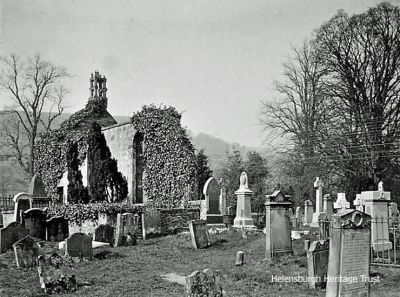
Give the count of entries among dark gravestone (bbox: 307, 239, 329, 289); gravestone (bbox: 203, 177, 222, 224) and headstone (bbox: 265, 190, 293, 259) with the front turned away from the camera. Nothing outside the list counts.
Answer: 0

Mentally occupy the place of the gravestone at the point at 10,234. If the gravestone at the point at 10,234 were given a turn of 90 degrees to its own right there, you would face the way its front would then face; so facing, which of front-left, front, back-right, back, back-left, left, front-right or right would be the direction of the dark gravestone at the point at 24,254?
left

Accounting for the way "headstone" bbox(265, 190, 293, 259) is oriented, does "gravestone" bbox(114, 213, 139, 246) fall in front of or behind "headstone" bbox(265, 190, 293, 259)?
behind

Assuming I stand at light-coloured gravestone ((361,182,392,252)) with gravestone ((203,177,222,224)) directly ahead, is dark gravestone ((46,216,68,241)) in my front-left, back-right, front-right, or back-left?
front-left

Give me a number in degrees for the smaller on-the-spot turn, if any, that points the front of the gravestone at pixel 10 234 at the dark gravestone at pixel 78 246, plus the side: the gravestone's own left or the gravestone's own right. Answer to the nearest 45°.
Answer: approximately 45° to the gravestone's own left

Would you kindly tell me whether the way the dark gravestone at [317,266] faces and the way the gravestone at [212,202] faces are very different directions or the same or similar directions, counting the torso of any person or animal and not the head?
same or similar directions

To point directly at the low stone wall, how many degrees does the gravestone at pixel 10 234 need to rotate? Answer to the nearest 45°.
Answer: approximately 135° to its left

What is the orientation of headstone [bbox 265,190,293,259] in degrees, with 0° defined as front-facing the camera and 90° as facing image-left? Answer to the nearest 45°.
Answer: approximately 315°

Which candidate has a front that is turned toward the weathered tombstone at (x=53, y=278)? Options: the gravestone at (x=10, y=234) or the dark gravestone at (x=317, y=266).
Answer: the gravestone

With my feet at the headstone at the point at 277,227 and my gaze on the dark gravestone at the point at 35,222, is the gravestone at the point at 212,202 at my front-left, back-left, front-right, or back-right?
front-right

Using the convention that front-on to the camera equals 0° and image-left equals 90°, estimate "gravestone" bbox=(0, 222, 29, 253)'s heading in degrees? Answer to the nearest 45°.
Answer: approximately 0°

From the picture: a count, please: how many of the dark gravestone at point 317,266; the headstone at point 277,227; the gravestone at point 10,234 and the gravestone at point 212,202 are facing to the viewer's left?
0

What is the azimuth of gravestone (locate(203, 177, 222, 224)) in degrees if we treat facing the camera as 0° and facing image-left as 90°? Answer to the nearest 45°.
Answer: approximately 315°

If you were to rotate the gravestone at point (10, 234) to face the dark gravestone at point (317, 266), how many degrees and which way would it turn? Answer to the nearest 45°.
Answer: approximately 45° to its left

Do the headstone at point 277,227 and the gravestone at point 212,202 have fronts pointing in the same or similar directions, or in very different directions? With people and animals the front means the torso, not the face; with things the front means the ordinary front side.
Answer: same or similar directions

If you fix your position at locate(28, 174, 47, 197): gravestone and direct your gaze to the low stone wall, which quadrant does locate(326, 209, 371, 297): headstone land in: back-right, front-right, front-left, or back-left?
front-right

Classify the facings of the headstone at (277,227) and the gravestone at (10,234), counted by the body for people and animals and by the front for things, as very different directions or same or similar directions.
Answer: same or similar directions
